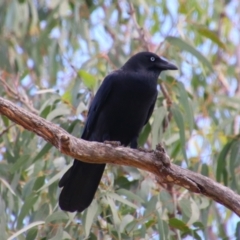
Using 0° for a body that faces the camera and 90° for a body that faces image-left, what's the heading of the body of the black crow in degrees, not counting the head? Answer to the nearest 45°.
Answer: approximately 315°
